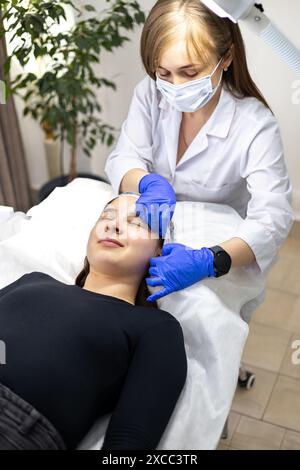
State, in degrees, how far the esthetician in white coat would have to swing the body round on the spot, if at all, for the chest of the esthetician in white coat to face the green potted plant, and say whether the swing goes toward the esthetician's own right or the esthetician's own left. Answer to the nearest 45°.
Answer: approximately 90° to the esthetician's own right

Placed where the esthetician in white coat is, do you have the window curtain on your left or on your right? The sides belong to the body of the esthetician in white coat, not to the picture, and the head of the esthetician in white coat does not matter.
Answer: on your right

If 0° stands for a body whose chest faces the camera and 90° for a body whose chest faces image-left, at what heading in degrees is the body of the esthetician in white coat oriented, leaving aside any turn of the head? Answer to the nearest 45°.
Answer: approximately 45°

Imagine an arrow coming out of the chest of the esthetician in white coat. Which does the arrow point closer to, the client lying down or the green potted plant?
the client lying down
